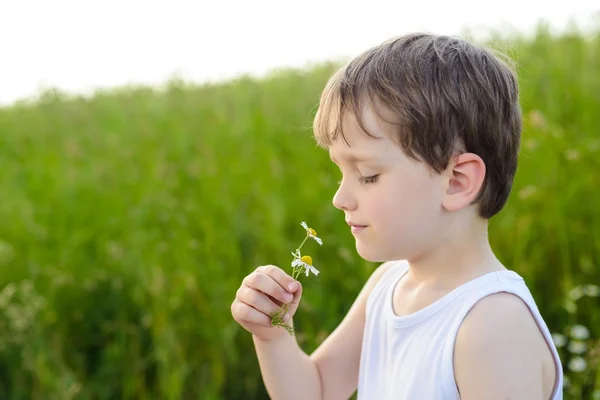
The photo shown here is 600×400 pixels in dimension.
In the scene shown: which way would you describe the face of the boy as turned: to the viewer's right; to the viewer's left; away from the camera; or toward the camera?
to the viewer's left

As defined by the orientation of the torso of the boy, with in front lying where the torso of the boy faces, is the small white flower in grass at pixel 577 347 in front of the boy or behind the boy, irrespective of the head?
behind

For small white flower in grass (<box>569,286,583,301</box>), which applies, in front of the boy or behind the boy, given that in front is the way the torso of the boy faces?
behind

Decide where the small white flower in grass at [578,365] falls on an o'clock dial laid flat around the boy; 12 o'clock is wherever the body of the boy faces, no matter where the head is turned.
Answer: The small white flower in grass is roughly at 5 o'clock from the boy.

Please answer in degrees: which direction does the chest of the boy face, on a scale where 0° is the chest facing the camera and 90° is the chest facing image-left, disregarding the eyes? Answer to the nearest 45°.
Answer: approximately 45°

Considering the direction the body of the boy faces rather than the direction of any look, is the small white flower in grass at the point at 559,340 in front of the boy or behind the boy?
behind
